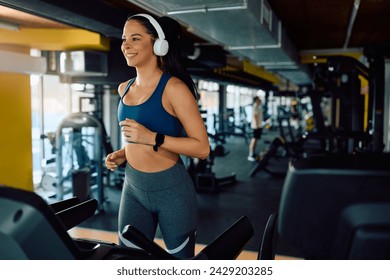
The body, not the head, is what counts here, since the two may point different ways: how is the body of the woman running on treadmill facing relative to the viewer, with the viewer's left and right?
facing the viewer and to the left of the viewer

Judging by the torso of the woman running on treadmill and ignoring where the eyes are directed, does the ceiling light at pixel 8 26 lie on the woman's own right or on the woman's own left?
on the woman's own right
